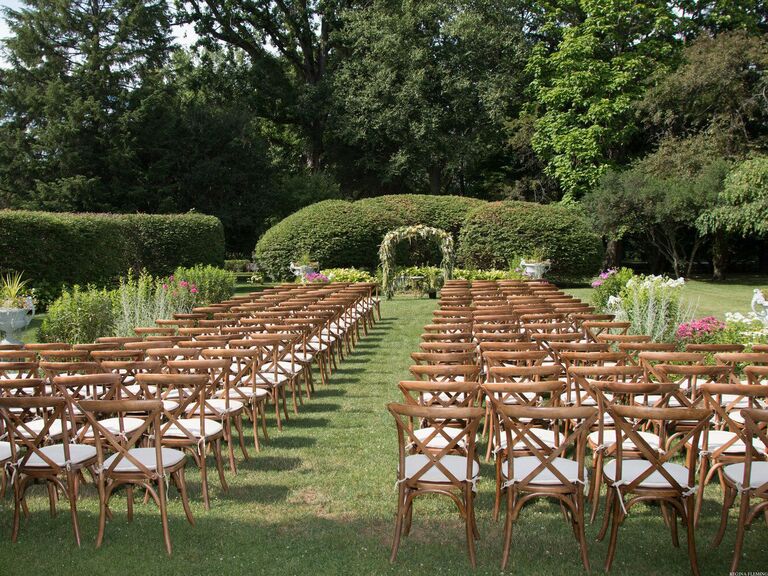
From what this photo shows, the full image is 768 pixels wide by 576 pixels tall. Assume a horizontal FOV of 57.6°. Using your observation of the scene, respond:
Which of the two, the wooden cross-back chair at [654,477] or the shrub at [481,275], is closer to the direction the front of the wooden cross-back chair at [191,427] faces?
the shrub

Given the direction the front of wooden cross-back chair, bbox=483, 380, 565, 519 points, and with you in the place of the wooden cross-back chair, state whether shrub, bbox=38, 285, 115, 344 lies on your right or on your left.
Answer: on your left

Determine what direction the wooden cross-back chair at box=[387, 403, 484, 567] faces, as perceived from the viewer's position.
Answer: facing away from the viewer

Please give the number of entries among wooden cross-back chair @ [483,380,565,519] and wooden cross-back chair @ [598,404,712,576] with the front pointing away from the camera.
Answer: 2

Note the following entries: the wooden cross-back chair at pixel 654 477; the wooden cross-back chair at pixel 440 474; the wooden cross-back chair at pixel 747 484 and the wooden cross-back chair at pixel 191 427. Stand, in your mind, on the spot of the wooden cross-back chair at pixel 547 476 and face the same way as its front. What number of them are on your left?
2

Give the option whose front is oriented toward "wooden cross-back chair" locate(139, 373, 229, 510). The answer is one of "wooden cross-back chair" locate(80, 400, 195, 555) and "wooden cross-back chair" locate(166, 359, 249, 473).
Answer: "wooden cross-back chair" locate(80, 400, 195, 555)

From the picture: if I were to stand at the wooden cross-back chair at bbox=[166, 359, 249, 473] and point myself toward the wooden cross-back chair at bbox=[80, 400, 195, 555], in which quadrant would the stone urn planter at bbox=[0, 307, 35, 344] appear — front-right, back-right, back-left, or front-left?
back-right

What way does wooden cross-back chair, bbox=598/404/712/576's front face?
away from the camera

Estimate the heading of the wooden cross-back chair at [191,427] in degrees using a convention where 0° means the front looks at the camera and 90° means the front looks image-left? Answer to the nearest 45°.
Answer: approximately 225°

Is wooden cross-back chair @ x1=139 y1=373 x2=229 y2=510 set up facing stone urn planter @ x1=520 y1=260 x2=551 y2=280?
yes

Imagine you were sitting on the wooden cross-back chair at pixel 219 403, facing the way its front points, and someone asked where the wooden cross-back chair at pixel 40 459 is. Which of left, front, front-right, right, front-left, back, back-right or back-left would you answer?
back

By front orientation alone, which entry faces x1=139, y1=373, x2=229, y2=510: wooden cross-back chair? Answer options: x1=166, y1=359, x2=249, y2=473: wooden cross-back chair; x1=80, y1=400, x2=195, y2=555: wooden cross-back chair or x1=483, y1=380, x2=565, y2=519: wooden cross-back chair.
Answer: x1=80, y1=400, x2=195, y2=555: wooden cross-back chair

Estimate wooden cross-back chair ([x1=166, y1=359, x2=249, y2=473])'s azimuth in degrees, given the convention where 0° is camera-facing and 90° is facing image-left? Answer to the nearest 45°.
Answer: approximately 225°

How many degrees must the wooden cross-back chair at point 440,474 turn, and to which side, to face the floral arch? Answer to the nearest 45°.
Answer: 0° — it already faces it

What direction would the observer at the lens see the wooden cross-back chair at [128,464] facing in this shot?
facing away from the viewer and to the right of the viewer
